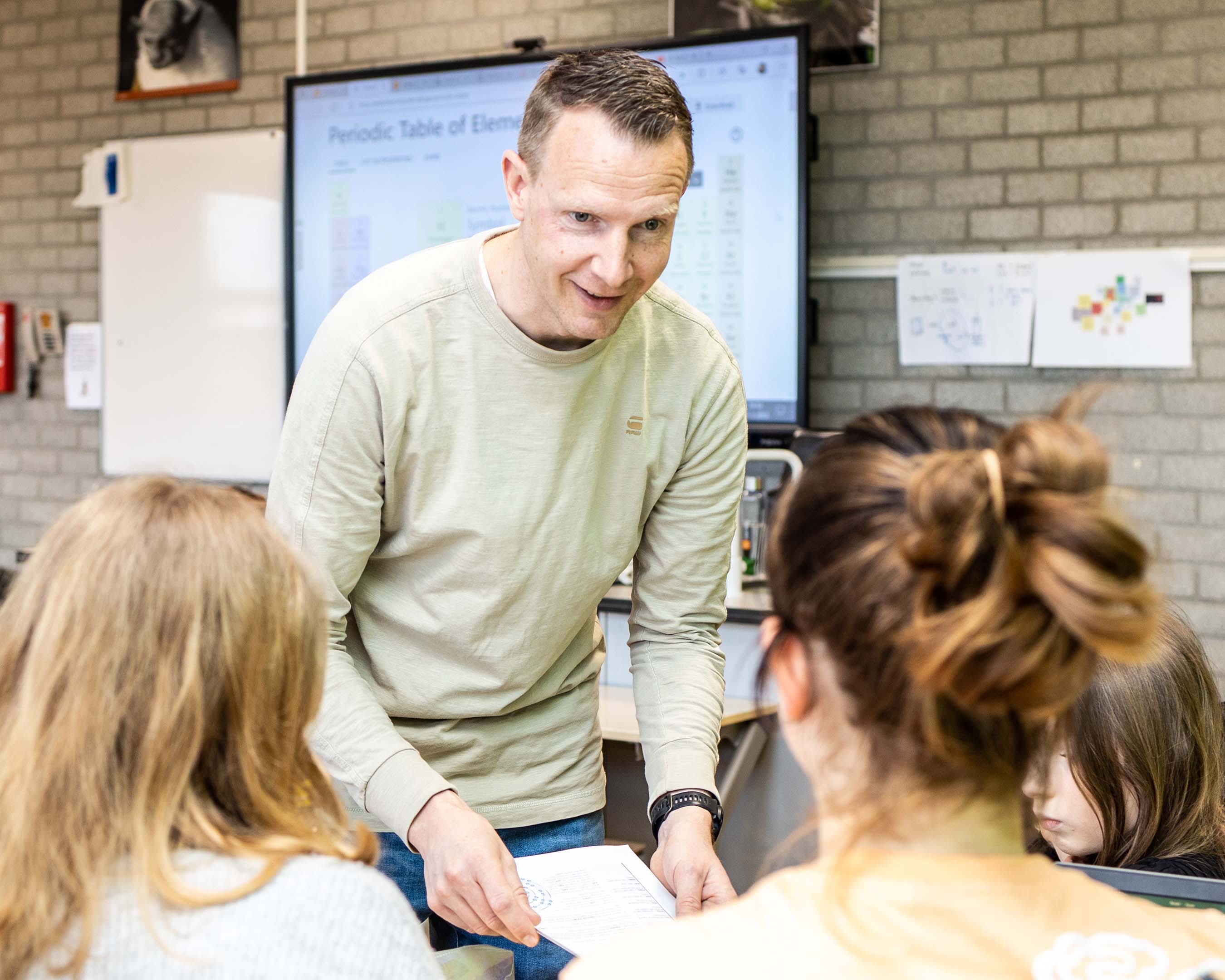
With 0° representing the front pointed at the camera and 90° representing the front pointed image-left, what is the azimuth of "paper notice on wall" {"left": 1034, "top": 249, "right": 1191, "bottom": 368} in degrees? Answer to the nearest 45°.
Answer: approximately 0°

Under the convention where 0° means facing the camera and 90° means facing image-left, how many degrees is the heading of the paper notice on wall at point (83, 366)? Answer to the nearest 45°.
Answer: approximately 0°

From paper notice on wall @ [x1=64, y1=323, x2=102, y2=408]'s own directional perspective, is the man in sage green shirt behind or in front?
in front

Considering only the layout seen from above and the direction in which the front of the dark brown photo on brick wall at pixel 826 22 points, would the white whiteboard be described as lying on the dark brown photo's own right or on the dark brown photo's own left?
on the dark brown photo's own right

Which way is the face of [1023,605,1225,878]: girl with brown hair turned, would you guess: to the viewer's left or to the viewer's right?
to the viewer's left

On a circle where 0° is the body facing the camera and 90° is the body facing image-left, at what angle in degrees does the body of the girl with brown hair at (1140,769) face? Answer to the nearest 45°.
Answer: approximately 90°

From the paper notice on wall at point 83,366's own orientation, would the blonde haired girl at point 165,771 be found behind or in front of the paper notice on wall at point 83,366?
in front

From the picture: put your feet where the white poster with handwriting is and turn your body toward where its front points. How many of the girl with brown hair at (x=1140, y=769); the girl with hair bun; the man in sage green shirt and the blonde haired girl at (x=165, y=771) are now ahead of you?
4

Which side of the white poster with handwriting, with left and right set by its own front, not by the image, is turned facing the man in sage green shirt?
front
